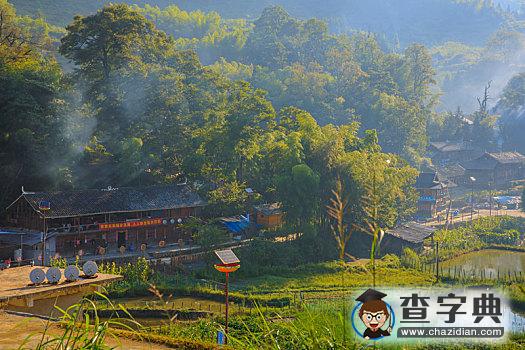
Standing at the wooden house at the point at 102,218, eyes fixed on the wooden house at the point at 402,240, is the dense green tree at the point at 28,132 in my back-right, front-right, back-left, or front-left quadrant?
back-left

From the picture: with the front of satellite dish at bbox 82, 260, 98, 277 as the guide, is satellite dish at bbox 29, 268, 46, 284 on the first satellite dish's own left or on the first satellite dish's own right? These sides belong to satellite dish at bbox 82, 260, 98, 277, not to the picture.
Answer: on the first satellite dish's own right

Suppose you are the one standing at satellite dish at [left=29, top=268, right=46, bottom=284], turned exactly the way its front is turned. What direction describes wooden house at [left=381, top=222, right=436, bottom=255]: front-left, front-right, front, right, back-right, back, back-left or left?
back-left

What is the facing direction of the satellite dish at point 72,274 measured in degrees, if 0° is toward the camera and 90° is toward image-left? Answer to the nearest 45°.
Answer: approximately 0°

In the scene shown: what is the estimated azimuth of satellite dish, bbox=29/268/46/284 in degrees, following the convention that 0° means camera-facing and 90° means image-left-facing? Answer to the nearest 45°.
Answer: approximately 0°

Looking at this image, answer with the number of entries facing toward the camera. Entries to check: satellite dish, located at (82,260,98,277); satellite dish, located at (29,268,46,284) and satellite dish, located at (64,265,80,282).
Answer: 3

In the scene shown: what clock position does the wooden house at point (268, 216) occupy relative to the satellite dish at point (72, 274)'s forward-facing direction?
The wooden house is roughly at 7 o'clock from the satellite dish.
